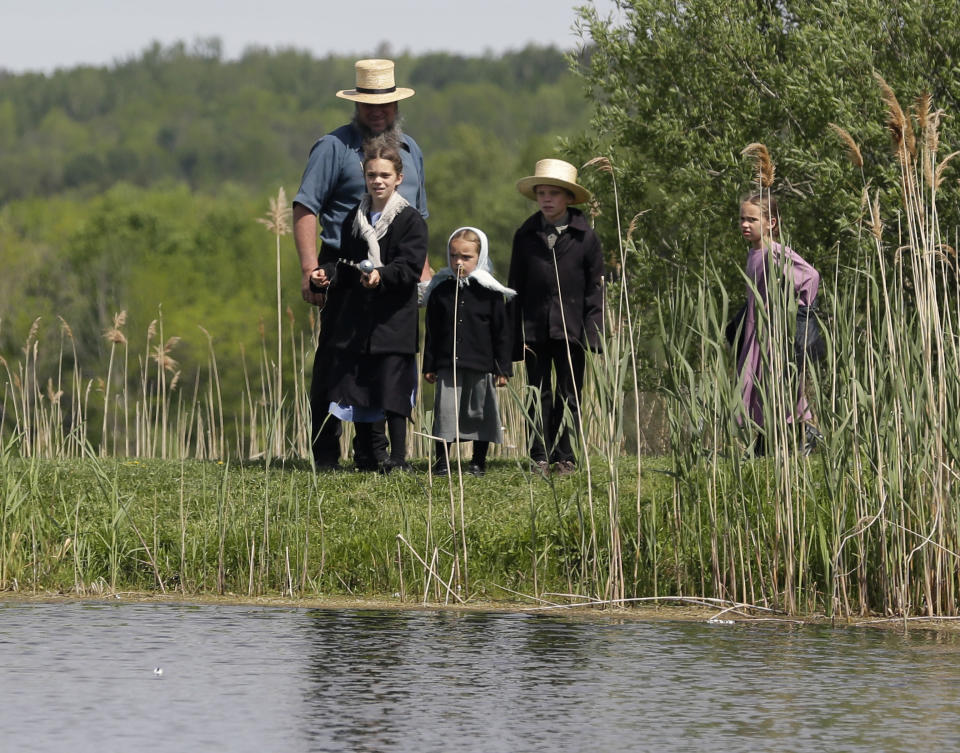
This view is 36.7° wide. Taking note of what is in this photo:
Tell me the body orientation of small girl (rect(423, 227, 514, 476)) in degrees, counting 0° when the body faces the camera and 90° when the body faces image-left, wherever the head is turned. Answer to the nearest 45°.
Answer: approximately 0°

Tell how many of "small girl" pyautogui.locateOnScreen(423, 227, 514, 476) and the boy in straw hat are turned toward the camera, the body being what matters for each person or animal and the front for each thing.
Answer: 2

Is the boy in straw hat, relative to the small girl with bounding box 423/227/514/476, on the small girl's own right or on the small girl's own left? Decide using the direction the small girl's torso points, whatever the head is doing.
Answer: on the small girl's own left

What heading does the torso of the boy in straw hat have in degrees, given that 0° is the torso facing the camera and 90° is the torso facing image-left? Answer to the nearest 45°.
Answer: approximately 0°

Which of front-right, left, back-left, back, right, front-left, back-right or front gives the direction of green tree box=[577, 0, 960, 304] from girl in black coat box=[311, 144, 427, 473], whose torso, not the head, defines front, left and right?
back

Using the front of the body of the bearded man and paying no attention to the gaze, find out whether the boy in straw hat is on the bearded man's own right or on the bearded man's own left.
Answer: on the bearded man's own left

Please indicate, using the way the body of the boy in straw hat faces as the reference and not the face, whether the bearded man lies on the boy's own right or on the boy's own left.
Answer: on the boy's own right

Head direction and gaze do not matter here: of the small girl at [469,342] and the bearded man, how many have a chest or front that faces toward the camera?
2

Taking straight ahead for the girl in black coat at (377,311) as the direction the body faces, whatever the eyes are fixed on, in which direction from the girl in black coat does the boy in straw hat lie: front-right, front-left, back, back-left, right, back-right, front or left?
back-left
